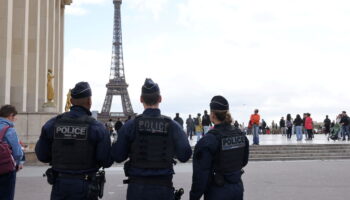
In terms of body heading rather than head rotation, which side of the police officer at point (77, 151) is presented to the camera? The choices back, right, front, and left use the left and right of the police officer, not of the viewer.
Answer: back

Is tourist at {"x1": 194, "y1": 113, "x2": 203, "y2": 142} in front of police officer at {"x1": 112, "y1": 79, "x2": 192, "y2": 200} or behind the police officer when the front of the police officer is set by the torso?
in front

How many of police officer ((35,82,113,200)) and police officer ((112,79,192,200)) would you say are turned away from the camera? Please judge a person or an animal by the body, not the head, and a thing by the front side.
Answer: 2

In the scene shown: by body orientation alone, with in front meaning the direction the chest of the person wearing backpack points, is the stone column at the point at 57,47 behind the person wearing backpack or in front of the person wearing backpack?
in front

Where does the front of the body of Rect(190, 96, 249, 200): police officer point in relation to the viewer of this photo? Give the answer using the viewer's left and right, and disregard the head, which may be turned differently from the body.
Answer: facing away from the viewer and to the left of the viewer

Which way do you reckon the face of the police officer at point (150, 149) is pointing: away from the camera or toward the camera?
away from the camera

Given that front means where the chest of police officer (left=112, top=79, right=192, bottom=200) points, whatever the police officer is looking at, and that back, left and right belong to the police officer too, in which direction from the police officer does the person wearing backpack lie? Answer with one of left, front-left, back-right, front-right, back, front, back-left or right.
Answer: front-left

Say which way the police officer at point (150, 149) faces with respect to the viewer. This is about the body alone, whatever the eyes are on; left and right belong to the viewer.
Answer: facing away from the viewer

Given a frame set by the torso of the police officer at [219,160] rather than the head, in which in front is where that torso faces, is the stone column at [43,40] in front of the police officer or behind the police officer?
in front

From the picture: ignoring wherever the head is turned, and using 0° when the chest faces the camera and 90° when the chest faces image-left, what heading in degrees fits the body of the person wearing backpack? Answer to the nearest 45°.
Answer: approximately 225°

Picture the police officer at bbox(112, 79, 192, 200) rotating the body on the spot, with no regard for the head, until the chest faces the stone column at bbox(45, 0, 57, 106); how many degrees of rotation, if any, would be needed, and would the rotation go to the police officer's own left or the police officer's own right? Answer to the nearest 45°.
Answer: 0° — they already face it
